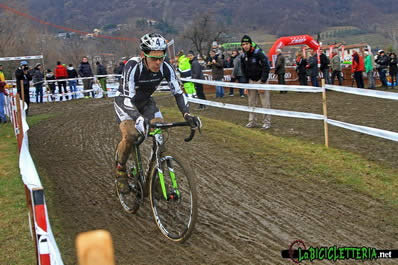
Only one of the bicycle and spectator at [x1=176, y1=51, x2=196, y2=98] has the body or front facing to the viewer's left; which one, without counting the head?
the spectator

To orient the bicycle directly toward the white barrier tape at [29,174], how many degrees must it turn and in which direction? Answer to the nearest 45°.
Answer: approximately 90° to its right

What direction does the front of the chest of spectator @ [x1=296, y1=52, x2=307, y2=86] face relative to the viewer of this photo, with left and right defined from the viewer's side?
facing the viewer and to the left of the viewer

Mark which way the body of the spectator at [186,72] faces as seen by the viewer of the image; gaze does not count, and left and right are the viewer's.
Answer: facing to the left of the viewer

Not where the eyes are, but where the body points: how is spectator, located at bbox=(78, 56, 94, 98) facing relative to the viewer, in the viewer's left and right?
facing the viewer

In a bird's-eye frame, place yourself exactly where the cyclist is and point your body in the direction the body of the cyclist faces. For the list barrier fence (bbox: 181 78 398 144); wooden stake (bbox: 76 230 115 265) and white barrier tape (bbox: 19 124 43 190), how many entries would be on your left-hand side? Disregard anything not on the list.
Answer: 1

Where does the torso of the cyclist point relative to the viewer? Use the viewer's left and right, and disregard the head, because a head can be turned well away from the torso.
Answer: facing the viewer and to the right of the viewer
